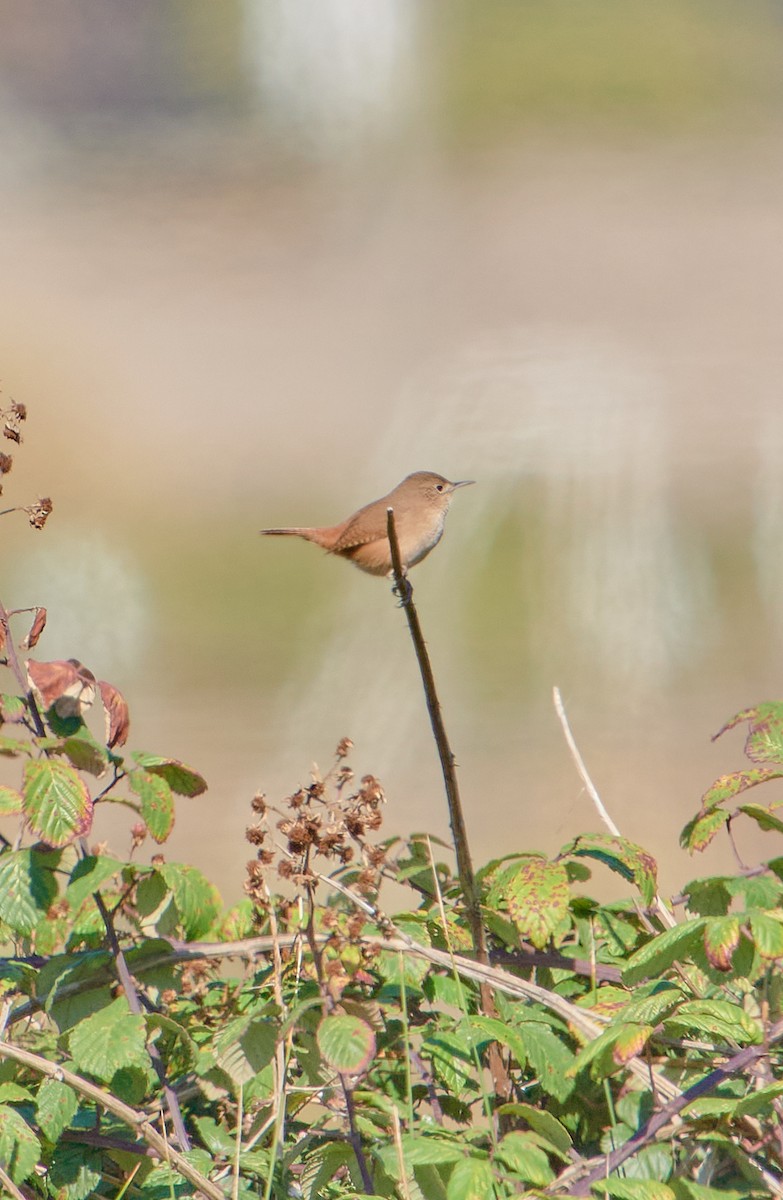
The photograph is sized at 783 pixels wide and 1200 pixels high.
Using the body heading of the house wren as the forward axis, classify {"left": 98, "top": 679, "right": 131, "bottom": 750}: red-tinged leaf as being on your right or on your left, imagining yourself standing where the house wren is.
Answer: on your right

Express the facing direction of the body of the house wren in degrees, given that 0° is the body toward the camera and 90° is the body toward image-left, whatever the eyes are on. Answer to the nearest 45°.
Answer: approximately 270°
